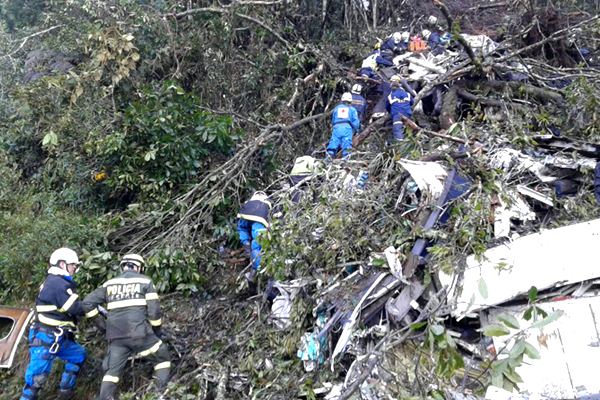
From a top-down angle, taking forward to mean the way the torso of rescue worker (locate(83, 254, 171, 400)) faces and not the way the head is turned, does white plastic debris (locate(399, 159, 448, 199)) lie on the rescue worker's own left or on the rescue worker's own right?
on the rescue worker's own right

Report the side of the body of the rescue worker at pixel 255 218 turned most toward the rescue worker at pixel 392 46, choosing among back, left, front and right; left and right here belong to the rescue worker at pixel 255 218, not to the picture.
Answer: front

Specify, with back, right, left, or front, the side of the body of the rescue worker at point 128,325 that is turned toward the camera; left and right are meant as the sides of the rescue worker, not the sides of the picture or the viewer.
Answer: back

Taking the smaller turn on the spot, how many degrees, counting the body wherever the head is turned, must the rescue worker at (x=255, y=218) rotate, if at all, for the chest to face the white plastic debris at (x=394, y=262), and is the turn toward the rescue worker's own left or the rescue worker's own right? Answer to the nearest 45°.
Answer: approximately 90° to the rescue worker's own right

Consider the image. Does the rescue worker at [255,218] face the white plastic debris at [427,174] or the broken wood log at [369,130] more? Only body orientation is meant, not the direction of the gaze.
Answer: the broken wood log

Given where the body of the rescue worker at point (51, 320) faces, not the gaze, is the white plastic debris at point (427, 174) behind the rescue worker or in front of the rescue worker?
in front

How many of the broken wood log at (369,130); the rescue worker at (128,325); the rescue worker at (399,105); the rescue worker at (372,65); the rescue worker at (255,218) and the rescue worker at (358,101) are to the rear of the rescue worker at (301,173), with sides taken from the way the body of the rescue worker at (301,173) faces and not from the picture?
2

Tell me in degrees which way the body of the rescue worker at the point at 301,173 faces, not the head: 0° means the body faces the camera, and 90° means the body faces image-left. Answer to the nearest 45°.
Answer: approximately 225°

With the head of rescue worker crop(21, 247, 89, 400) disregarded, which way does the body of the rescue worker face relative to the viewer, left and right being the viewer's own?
facing to the right of the viewer

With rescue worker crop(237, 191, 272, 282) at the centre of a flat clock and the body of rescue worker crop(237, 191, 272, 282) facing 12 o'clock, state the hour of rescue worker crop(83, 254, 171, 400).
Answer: rescue worker crop(83, 254, 171, 400) is roughly at 6 o'clock from rescue worker crop(237, 191, 272, 282).

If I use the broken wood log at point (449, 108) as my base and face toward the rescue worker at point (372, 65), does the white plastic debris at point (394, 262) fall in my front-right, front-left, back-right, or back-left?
back-left

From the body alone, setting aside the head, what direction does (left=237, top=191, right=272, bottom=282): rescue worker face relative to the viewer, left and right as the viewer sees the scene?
facing away from the viewer and to the right of the viewer
